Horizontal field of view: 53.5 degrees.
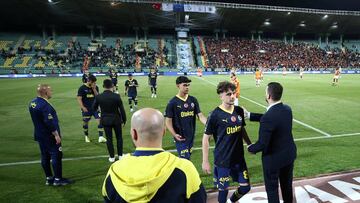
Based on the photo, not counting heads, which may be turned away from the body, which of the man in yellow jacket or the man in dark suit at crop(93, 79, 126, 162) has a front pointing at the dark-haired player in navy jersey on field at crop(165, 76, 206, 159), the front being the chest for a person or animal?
the man in yellow jacket

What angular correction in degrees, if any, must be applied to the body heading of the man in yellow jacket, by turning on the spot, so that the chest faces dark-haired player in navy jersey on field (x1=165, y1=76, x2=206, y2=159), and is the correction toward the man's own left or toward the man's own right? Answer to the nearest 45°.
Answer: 0° — they already face them

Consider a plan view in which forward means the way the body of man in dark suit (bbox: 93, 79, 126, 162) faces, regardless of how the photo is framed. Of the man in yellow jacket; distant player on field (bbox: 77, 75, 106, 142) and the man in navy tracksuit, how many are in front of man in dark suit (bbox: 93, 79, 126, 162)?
1

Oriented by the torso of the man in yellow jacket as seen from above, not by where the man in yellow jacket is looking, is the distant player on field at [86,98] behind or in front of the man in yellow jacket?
in front

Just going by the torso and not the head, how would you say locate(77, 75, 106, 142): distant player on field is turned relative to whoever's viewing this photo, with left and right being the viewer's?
facing the viewer and to the right of the viewer

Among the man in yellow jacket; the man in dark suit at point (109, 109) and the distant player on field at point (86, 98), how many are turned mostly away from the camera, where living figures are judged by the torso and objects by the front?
2

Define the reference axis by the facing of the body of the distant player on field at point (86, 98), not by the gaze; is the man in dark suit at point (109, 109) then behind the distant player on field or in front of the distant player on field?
in front

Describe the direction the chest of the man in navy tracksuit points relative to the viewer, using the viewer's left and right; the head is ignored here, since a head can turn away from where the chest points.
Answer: facing away from the viewer and to the right of the viewer

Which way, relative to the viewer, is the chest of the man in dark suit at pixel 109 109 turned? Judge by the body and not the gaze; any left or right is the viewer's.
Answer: facing away from the viewer

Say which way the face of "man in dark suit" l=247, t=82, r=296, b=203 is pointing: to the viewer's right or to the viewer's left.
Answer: to the viewer's left

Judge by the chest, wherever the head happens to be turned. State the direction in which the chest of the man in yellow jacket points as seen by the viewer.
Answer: away from the camera

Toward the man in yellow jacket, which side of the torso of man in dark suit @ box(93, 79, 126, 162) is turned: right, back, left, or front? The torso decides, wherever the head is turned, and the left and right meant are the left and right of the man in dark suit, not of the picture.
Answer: back

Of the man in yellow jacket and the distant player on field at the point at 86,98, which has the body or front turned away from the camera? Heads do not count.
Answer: the man in yellow jacket
